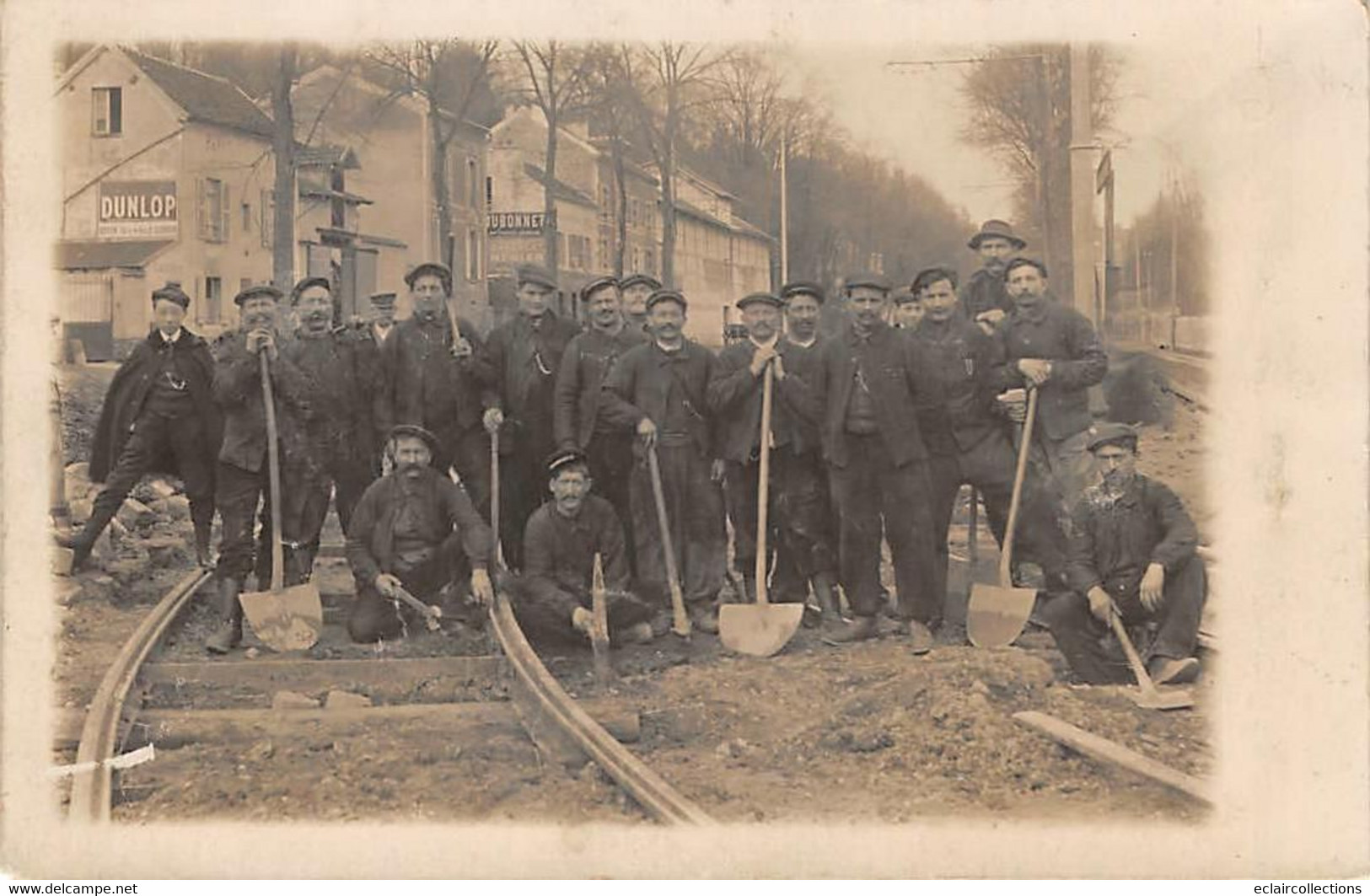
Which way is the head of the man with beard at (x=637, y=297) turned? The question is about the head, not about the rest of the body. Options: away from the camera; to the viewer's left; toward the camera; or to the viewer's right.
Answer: toward the camera

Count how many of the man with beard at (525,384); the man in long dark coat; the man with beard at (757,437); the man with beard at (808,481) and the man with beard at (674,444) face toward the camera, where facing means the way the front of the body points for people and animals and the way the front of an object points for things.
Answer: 5

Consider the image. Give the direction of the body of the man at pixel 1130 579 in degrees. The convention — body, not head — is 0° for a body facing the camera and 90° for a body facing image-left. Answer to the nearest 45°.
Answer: approximately 0°

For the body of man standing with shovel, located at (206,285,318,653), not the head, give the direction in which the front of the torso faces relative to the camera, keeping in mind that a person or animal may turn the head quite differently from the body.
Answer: toward the camera

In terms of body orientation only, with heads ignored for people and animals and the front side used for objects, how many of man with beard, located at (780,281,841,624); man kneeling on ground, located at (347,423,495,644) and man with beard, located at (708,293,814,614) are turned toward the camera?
3

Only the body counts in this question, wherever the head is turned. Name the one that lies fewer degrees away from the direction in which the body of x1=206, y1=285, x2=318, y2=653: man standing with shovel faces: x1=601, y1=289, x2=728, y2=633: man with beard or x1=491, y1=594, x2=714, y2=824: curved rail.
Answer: the curved rail

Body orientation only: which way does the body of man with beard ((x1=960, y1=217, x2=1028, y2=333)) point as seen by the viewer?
toward the camera

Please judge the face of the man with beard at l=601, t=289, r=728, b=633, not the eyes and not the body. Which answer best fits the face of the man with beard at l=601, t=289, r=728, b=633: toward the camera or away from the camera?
toward the camera

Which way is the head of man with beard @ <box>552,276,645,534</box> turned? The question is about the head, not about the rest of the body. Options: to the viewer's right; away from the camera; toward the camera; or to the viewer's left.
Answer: toward the camera

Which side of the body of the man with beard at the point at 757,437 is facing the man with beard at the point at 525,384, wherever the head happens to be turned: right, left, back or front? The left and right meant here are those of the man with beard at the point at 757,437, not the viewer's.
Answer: right

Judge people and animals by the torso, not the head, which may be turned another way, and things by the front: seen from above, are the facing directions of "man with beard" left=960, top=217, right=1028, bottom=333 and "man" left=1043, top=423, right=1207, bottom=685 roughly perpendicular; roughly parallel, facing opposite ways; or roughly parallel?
roughly parallel

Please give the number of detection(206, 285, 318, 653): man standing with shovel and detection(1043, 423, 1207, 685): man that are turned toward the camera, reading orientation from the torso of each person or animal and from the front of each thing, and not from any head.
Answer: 2

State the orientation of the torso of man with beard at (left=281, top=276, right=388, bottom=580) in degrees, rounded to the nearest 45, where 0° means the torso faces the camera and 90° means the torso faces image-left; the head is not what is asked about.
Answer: approximately 0°

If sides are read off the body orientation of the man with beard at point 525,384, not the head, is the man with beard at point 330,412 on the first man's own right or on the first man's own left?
on the first man's own right
